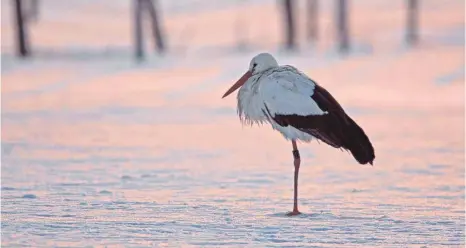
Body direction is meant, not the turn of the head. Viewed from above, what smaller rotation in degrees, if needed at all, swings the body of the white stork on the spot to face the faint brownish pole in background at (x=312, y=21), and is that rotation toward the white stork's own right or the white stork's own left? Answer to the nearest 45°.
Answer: approximately 90° to the white stork's own right

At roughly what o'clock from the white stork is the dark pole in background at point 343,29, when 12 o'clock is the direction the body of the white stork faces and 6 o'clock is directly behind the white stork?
The dark pole in background is roughly at 3 o'clock from the white stork.

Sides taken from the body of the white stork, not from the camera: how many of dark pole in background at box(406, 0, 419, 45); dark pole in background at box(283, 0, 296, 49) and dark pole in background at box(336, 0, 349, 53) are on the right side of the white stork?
3

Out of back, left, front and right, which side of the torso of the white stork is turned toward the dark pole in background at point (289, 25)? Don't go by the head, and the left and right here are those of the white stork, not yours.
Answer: right

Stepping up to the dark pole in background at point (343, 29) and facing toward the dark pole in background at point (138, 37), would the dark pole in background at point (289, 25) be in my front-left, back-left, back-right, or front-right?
front-right

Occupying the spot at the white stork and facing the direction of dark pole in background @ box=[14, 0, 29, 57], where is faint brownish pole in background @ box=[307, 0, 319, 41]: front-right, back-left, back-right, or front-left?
front-right

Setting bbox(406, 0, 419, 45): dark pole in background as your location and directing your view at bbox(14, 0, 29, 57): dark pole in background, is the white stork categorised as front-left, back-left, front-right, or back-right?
front-left

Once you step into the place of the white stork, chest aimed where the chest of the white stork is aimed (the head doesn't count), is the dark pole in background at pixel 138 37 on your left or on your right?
on your right

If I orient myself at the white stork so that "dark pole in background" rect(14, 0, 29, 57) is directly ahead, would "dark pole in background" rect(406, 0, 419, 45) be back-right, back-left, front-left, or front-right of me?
front-right

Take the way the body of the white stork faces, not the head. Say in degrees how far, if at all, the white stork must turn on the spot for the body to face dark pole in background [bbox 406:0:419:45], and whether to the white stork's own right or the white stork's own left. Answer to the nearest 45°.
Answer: approximately 90° to the white stork's own right

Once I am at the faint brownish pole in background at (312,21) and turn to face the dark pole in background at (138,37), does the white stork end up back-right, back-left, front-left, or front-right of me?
front-left

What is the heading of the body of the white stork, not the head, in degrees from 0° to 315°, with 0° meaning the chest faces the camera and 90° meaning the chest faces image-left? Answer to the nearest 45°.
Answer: approximately 90°
